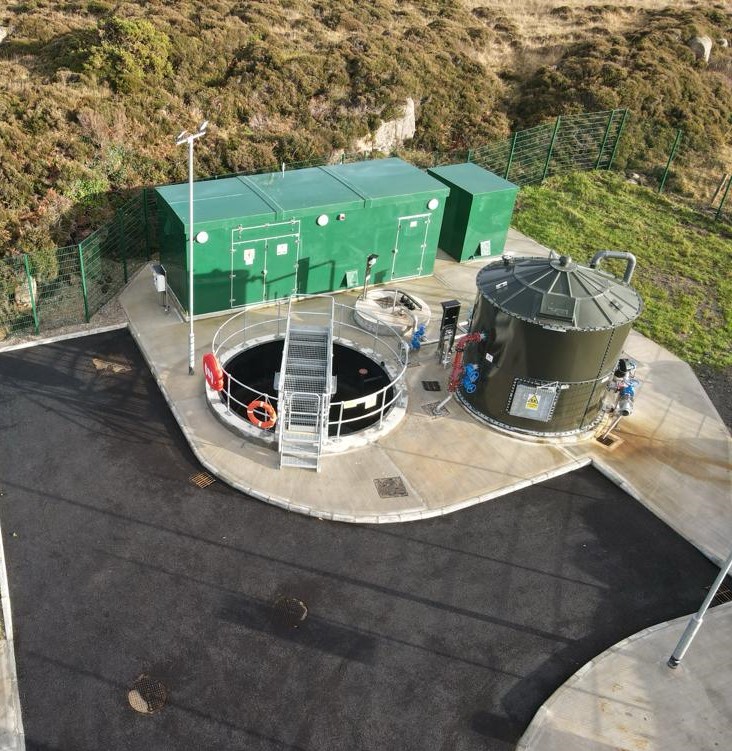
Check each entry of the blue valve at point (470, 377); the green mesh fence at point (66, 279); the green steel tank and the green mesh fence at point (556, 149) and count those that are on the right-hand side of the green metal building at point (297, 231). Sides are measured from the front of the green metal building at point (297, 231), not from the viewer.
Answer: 1

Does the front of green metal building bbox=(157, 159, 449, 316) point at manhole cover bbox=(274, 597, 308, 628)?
yes

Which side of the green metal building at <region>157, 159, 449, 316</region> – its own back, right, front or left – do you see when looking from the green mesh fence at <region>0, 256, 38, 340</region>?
right

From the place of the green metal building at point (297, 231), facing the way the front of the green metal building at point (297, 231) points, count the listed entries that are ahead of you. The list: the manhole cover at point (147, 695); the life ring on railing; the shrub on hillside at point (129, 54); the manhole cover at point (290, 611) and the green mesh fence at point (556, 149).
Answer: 3

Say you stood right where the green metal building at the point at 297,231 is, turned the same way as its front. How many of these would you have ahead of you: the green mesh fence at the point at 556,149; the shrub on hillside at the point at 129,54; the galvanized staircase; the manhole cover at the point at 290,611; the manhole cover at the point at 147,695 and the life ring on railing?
4

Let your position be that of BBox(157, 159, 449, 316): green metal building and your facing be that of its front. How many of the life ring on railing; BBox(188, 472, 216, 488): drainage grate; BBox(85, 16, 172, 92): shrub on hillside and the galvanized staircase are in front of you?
3

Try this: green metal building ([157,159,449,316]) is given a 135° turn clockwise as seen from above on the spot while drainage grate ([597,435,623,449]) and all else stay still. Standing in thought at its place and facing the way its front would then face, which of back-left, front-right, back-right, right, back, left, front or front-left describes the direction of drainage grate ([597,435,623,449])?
back

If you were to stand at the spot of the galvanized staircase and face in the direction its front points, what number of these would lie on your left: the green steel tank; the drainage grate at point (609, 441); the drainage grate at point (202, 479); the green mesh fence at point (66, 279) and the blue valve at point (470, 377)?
3

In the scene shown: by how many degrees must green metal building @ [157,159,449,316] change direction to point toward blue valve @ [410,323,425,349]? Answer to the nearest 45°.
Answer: approximately 45° to its left

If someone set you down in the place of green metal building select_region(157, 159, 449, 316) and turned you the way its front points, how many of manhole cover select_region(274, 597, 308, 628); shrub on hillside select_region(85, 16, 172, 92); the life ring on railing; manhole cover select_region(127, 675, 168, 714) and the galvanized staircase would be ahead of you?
4

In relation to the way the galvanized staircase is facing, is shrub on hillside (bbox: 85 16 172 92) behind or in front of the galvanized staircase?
behind

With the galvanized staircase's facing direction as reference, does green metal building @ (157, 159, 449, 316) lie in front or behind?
behind

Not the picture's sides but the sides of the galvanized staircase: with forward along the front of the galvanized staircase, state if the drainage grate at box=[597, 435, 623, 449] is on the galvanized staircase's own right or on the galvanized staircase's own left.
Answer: on the galvanized staircase's own left

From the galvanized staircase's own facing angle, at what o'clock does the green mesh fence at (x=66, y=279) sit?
The green mesh fence is roughly at 4 o'clock from the galvanized staircase.

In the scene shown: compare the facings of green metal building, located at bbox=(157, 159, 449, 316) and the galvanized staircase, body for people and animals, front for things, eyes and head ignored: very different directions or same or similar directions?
same or similar directions

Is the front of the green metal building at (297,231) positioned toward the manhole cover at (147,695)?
yes

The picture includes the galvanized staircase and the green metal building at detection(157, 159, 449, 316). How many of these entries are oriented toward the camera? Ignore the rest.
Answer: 2

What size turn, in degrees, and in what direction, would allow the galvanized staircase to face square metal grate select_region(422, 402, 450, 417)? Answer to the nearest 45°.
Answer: approximately 90° to its left

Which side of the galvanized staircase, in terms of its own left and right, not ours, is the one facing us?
front
